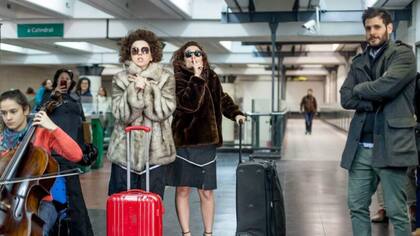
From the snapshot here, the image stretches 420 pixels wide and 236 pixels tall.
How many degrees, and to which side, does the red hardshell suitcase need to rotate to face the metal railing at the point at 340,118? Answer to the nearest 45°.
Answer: approximately 135° to its left

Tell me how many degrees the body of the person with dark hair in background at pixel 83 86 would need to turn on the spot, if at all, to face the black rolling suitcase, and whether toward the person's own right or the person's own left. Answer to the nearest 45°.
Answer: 0° — they already face it

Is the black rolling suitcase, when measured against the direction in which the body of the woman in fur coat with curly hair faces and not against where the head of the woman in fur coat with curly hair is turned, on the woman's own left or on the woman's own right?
on the woman's own left

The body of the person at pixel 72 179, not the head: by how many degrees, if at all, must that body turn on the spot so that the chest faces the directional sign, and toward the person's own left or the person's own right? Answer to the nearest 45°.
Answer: approximately 180°

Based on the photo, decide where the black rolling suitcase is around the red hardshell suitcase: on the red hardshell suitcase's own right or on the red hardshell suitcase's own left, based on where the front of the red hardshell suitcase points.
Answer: on the red hardshell suitcase's own left

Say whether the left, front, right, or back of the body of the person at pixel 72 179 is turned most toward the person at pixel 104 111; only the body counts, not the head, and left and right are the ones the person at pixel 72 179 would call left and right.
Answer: back
